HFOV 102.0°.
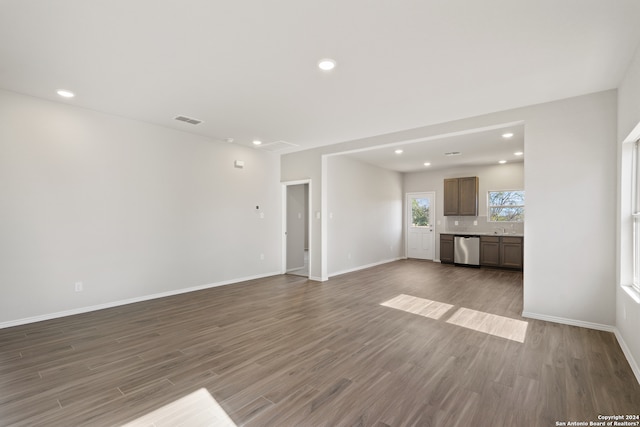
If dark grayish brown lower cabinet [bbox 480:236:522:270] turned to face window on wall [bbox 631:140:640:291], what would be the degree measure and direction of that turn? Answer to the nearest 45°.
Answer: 0° — it already faces it

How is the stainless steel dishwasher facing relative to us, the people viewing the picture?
facing the viewer

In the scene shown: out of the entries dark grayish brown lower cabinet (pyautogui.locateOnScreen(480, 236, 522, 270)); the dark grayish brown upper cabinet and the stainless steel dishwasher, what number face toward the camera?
3

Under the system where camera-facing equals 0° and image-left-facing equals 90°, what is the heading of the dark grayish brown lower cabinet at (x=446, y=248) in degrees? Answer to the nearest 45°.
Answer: approximately 0°

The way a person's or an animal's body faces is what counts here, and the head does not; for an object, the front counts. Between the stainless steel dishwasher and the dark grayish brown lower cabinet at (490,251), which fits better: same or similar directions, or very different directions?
same or similar directions

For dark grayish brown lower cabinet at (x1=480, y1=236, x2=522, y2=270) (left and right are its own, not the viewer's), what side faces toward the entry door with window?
right

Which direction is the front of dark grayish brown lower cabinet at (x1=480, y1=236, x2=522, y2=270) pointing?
toward the camera

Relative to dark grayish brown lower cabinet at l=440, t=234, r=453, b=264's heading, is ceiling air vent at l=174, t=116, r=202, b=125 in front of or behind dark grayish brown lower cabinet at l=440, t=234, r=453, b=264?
in front

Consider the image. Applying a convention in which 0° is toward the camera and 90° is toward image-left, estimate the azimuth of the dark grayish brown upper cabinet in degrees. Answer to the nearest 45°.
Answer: approximately 0°

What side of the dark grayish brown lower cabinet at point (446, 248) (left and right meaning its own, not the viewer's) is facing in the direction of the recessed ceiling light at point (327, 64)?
front

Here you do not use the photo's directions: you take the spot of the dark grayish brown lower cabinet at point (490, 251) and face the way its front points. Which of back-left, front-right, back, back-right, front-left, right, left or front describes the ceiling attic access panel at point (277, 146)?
front-right
